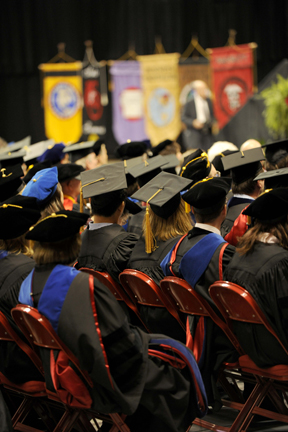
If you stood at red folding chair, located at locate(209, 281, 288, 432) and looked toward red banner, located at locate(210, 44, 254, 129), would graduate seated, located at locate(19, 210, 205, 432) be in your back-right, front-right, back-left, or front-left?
back-left

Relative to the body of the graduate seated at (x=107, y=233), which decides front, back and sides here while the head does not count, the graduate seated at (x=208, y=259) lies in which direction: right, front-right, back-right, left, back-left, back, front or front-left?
right

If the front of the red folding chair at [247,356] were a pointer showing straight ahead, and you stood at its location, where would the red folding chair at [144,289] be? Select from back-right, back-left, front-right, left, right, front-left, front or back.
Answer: left

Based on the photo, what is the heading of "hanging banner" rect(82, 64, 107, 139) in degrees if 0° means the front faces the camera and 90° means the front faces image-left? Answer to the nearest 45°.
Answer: approximately 0°

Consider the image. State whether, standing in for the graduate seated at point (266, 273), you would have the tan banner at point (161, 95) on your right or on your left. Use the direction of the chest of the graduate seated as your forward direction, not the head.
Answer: on your left

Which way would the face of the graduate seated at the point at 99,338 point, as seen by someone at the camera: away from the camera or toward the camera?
away from the camera

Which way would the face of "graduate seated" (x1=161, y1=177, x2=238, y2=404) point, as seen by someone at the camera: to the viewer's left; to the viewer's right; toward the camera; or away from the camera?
away from the camera

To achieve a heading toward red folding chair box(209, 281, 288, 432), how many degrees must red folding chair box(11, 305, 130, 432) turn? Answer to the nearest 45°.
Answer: approximately 45° to its right

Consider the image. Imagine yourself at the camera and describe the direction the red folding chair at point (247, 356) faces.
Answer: facing away from the viewer and to the right of the viewer

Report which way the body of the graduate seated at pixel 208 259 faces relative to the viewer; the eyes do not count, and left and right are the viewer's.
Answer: facing away from the viewer and to the right of the viewer

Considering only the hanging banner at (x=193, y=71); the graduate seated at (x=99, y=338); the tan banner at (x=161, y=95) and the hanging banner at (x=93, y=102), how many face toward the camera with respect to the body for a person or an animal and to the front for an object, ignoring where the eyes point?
3
